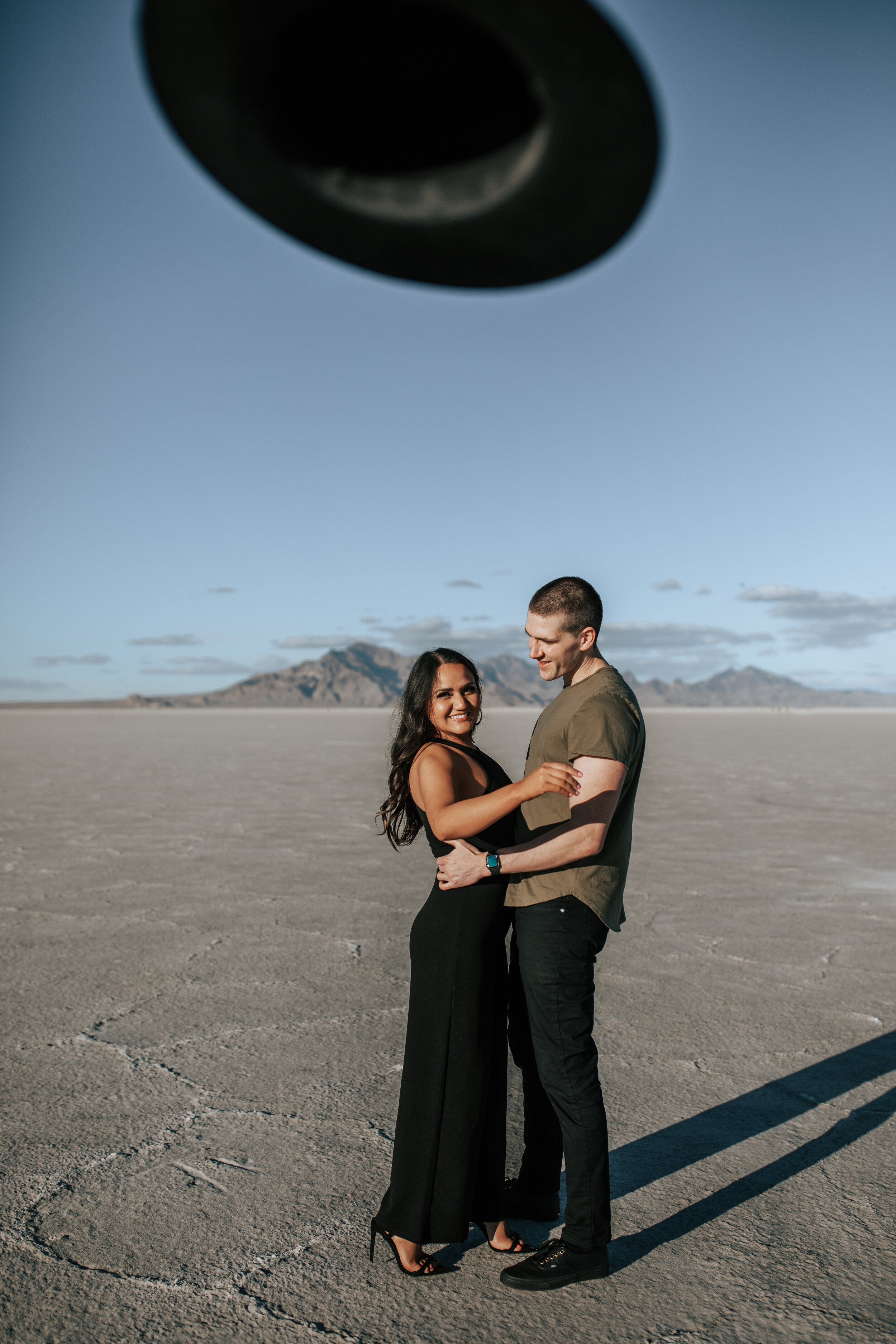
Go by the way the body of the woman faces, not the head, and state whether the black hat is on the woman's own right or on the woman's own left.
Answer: on the woman's own right

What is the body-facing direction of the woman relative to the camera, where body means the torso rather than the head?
to the viewer's right

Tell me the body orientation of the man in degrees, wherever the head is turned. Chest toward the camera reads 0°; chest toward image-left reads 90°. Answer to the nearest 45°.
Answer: approximately 90°

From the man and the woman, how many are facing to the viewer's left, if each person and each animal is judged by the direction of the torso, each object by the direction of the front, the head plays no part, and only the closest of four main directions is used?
1

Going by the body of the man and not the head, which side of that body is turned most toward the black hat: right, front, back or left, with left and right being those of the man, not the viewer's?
left

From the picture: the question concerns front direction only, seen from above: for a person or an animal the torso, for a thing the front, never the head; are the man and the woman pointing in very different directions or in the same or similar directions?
very different directions

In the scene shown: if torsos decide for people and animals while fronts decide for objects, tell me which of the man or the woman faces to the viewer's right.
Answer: the woman
